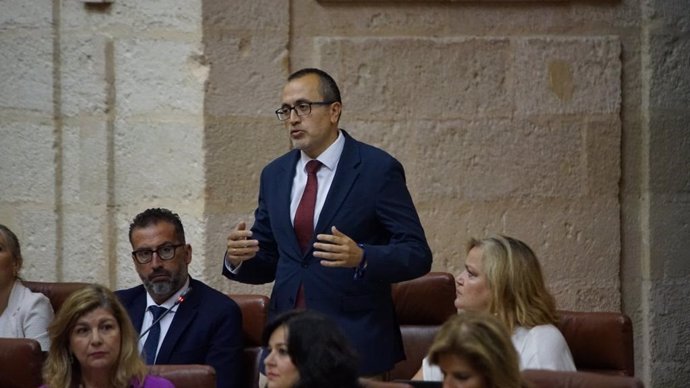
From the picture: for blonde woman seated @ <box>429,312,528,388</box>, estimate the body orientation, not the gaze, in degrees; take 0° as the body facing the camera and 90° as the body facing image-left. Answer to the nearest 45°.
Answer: approximately 45°

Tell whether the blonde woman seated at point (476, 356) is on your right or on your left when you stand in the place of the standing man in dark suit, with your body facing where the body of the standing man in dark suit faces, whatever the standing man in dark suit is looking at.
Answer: on your left

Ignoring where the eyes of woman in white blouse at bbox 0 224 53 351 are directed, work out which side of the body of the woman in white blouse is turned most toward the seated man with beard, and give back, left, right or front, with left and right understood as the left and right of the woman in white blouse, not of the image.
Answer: left

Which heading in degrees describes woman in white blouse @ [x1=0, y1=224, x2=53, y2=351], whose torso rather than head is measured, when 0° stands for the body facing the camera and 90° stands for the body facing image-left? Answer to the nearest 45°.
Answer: approximately 45°

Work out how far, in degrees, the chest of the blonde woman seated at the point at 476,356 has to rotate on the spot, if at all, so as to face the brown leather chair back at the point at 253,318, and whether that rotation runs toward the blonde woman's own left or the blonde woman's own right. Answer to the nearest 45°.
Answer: approximately 90° to the blonde woman's own right

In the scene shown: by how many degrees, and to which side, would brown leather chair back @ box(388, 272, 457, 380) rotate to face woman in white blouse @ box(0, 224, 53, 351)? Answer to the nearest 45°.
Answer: approximately 45° to its right

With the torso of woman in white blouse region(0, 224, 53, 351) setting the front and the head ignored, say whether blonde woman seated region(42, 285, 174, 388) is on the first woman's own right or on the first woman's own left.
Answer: on the first woman's own left

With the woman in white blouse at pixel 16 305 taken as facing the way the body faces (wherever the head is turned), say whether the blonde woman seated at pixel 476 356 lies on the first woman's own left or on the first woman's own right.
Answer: on the first woman's own left
